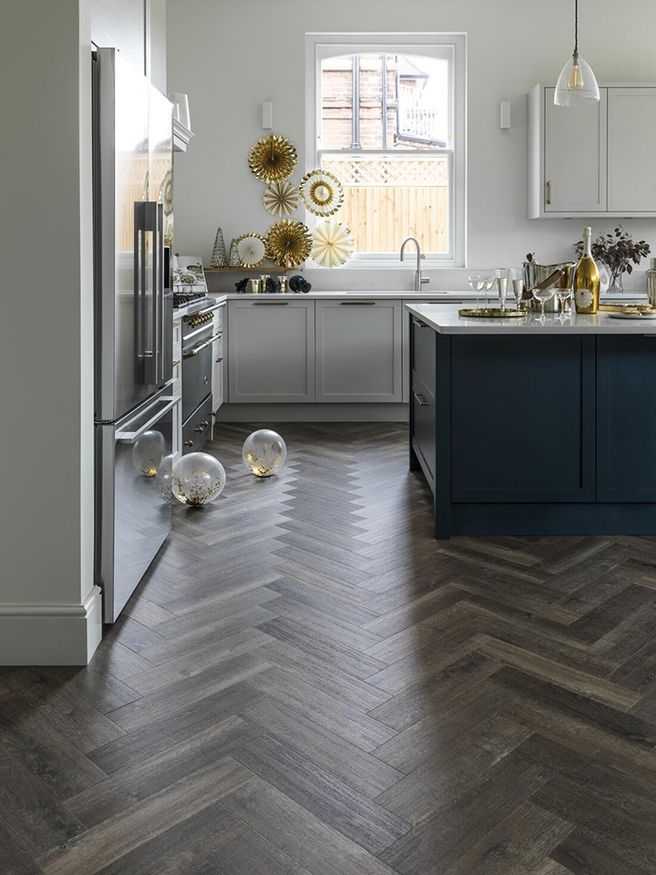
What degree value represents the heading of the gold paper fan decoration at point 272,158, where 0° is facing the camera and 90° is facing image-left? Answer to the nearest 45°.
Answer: approximately 0°

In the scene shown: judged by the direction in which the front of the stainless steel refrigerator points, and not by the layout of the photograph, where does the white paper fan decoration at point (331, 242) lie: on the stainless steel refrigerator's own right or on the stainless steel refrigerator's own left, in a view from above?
on the stainless steel refrigerator's own left

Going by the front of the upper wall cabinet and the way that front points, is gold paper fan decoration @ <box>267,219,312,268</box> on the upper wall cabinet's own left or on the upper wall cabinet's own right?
on the upper wall cabinet's own right

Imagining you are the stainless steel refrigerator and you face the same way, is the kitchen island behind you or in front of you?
in front

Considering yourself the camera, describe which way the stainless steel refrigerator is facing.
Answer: facing to the right of the viewer

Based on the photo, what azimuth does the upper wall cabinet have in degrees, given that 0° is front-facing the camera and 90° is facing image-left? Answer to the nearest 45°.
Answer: approximately 0°
